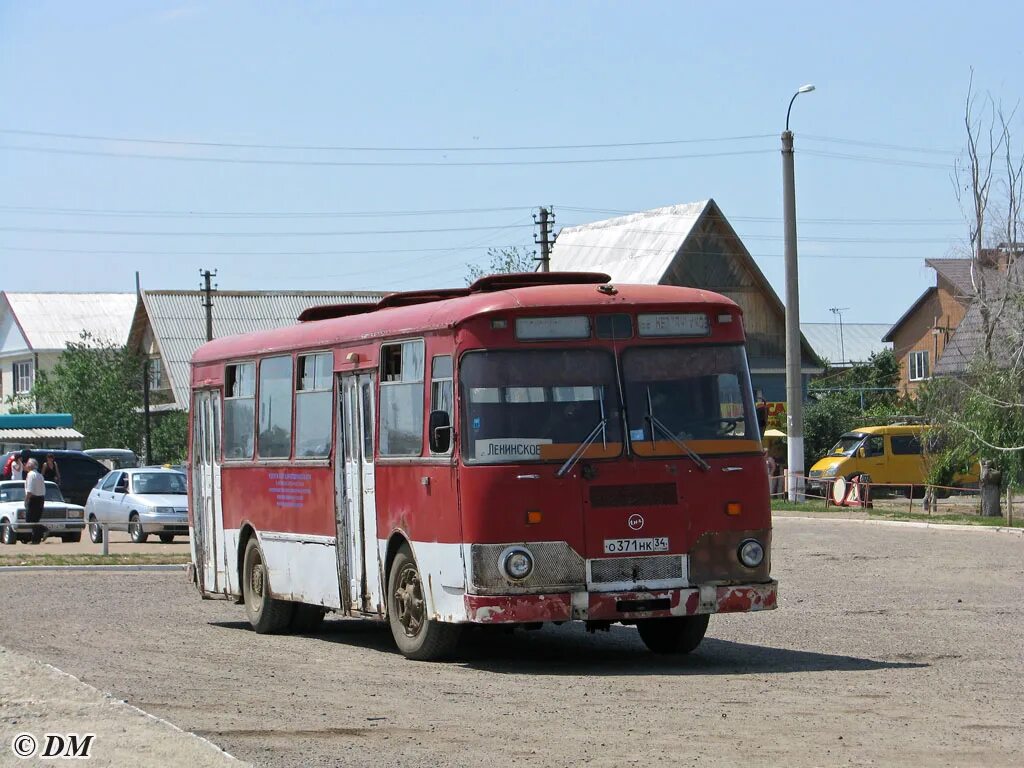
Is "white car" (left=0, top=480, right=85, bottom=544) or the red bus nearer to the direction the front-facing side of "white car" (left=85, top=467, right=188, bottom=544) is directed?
the red bus

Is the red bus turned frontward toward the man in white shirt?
no

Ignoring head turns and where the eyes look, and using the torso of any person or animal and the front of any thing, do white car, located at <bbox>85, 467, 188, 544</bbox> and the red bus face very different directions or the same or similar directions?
same or similar directions

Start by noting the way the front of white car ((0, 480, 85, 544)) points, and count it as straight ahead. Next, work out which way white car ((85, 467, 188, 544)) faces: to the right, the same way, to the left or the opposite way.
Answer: the same way

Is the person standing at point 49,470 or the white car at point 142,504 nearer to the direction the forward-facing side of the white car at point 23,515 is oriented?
the white car

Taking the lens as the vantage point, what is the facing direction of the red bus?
facing the viewer and to the right of the viewer

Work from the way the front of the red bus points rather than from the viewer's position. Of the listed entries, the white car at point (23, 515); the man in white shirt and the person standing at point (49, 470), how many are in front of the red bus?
0

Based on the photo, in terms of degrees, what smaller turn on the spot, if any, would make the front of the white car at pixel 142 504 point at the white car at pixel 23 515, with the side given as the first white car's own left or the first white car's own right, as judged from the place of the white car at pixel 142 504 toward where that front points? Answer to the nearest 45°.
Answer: approximately 180°

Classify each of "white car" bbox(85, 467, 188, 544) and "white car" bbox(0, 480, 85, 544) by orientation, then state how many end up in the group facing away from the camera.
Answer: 0

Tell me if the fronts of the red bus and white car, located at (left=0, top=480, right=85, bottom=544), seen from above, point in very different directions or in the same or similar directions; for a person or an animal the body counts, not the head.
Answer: same or similar directions

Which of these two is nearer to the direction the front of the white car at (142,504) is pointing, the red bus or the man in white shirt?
the red bus

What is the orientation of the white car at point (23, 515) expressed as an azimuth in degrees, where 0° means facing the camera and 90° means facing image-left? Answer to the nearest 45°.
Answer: approximately 315°

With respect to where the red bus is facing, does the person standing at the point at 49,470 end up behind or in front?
behind

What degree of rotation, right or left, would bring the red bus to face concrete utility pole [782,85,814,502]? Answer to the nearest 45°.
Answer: approximately 135° to its left

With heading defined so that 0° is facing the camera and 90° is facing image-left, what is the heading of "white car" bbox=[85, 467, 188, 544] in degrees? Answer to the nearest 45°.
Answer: approximately 315°

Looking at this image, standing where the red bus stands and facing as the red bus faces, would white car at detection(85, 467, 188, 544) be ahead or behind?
behind

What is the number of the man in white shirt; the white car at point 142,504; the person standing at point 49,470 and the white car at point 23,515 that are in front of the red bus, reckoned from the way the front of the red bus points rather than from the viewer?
0
